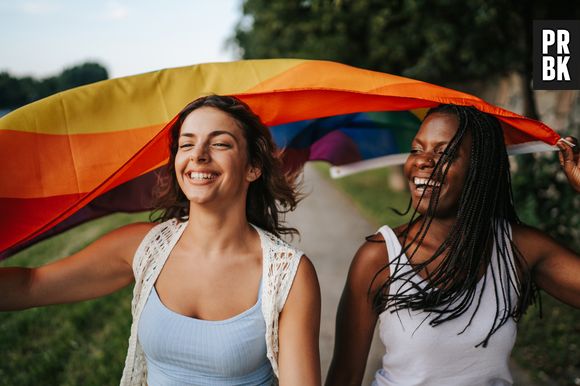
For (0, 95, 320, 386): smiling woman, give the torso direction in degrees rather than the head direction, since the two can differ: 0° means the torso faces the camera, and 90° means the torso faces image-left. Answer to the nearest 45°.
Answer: approximately 0°

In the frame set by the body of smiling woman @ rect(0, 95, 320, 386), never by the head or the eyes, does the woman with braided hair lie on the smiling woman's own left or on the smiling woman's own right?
on the smiling woman's own left
